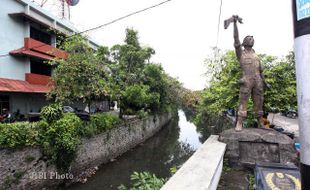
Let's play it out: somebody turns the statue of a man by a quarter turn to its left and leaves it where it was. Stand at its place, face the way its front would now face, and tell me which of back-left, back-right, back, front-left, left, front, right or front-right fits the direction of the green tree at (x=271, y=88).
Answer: left

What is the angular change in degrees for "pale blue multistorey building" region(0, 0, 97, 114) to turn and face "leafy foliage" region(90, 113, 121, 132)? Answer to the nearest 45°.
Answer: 0° — it already faces it

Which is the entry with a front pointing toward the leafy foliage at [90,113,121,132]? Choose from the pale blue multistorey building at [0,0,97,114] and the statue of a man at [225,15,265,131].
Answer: the pale blue multistorey building

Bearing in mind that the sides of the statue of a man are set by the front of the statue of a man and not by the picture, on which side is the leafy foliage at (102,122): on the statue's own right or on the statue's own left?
on the statue's own right

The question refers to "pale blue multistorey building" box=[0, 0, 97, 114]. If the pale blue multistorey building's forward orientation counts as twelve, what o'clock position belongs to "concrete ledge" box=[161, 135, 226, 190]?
The concrete ledge is roughly at 1 o'clock from the pale blue multistorey building.

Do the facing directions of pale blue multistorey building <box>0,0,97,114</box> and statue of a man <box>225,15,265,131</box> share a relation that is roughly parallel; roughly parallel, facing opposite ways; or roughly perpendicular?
roughly perpendicular

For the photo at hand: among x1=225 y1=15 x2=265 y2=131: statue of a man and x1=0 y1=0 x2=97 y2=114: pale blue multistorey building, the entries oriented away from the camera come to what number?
0

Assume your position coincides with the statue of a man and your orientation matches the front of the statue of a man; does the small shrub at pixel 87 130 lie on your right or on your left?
on your right

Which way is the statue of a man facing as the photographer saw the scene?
facing the viewer

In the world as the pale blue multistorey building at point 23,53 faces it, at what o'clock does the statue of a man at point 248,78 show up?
The statue of a man is roughly at 1 o'clock from the pale blue multistorey building.

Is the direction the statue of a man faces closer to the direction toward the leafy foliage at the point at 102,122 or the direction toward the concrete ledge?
the concrete ledge

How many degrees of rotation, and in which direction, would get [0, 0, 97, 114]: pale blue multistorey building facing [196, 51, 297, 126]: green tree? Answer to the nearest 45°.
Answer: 0° — it already faces it

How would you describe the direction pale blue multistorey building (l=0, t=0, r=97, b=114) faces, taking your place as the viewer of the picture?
facing the viewer and to the right of the viewer
